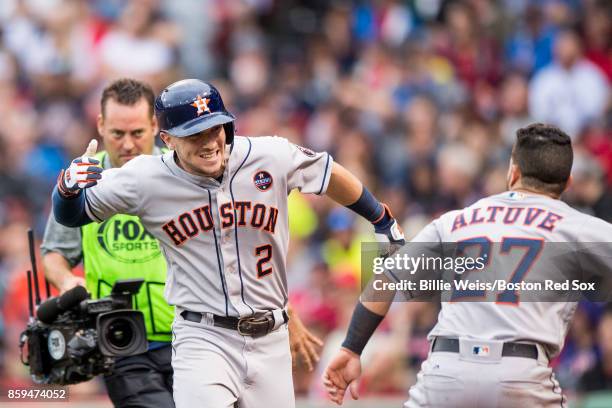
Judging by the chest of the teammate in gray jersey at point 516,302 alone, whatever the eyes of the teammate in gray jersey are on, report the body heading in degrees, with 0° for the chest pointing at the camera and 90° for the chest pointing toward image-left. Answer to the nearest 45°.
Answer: approximately 180°

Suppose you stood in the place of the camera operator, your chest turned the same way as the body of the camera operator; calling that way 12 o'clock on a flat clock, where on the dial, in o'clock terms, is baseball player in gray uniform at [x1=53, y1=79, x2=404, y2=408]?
The baseball player in gray uniform is roughly at 11 o'clock from the camera operator.

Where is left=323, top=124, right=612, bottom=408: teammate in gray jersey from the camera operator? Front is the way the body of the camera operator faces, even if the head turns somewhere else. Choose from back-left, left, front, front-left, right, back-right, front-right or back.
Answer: front-left

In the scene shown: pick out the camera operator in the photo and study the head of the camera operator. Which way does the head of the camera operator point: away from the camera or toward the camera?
toward the camera

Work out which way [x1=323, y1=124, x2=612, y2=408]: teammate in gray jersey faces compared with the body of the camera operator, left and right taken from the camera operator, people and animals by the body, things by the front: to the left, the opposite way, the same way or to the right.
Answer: the opposite way

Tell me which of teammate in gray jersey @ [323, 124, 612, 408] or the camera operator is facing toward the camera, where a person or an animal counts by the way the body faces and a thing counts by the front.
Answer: the camera operator

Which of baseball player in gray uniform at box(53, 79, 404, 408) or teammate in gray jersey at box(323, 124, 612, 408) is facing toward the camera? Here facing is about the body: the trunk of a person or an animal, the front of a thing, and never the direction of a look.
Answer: the baseball player in gray uniform

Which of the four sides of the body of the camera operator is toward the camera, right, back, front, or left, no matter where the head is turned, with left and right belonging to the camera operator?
front

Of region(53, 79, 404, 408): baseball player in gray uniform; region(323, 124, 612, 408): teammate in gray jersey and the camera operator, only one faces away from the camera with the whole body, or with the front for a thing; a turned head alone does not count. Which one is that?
the teammate in gray jersey

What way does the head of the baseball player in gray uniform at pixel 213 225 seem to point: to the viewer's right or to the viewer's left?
to the viewer's right

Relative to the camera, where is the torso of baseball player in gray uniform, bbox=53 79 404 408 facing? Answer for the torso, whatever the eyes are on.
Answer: toward the camera

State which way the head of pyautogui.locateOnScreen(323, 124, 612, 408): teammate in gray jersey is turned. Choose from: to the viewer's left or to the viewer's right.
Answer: to the viewer's left

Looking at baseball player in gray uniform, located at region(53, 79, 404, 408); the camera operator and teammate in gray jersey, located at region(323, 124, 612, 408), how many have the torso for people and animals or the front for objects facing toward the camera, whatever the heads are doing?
2

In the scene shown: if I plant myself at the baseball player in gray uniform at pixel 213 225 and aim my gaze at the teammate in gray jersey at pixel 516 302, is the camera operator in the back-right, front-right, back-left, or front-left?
back-left

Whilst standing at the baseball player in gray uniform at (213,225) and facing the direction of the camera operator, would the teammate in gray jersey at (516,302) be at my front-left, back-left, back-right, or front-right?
back-right

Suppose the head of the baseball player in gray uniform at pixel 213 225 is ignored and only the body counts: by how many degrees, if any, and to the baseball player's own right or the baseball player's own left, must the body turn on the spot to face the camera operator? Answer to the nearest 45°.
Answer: approximately 135° to the baseball player's own right
